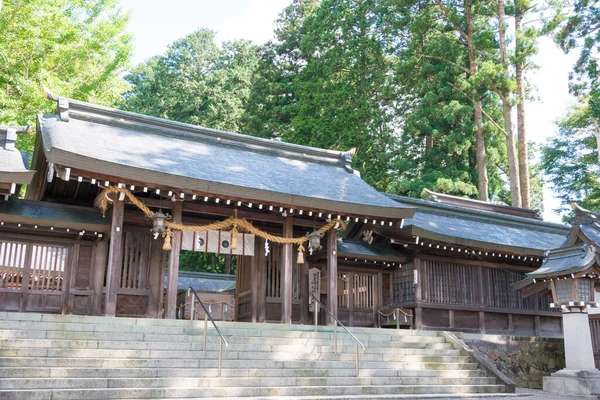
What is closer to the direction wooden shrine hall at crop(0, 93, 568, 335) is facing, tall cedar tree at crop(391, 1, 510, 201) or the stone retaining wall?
the stone retaining wall

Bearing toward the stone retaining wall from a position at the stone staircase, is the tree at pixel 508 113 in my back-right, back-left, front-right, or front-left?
front-left

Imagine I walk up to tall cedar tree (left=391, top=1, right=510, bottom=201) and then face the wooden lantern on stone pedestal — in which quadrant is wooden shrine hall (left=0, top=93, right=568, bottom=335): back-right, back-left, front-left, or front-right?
front-right

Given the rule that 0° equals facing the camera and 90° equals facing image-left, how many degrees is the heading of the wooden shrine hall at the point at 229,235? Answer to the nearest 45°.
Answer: approximately 315°

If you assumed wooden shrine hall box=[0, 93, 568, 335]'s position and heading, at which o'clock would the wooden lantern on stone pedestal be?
The wooden lantern on stone pedestal is roughly at 11 o'clock from the wooden shrine hall.

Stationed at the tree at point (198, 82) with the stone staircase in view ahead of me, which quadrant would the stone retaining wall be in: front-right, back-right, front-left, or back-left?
front-left

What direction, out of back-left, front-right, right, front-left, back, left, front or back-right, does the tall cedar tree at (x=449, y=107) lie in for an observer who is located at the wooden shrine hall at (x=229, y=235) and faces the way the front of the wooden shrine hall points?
left

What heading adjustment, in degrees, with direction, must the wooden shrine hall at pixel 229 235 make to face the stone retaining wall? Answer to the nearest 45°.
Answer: approximately 45° to its left

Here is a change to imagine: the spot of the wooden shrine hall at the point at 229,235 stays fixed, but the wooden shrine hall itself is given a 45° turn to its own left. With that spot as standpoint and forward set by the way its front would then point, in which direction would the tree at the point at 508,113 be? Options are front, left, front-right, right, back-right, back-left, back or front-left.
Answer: front-left

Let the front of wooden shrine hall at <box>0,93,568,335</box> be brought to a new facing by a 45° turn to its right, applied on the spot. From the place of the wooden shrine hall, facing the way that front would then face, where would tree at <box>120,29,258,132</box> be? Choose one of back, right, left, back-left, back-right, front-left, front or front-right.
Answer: back
